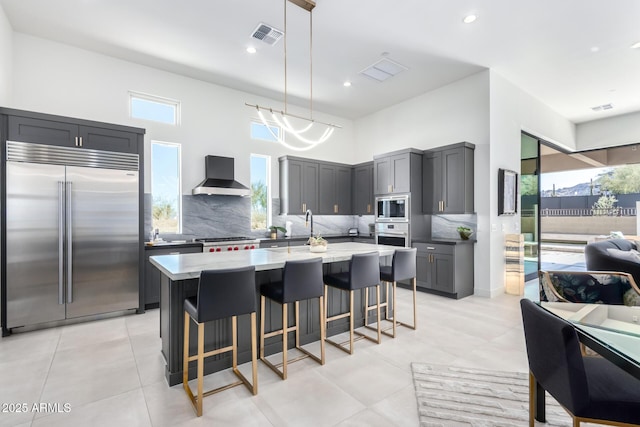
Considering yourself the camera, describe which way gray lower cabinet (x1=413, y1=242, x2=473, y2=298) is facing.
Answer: facing the viewer and to the left of the viewer

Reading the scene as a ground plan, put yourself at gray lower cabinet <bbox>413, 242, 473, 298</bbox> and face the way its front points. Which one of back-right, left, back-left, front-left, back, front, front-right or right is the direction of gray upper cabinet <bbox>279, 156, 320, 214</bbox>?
front-right

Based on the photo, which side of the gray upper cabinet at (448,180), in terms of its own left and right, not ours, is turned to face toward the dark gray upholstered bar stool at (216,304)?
front

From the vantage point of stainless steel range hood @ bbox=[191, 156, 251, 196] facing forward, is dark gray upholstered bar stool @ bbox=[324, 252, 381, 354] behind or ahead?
ahead

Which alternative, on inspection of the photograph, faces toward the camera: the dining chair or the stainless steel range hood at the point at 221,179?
the stainless steel range hood

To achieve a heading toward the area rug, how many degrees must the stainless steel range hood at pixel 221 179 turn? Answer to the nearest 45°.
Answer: approximately 45° to its left

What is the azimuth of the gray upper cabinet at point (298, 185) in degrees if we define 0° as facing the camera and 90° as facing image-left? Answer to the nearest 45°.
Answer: approximately 315°

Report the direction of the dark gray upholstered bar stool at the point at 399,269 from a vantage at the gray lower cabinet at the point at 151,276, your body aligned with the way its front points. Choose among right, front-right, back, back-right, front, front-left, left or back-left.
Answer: front-left

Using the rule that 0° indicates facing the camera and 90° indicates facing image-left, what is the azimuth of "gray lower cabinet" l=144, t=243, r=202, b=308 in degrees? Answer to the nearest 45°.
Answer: approximately 0°

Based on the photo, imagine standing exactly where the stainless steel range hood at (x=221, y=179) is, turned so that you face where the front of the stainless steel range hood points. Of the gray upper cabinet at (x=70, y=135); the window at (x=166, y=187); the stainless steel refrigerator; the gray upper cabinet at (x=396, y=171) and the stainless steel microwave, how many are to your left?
2

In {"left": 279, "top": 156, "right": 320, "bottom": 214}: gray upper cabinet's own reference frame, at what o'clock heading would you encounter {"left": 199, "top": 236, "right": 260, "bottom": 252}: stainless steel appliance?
The stainless steel appliance is roughly at 3 o'clock from the gray upper cabinet.

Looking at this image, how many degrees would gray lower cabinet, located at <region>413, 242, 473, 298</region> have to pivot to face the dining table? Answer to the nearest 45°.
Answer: approximately 45° to its left

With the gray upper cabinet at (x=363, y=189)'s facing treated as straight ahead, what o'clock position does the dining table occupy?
The dining table is roughly at 10 o'clock from the gray upper cabinet.

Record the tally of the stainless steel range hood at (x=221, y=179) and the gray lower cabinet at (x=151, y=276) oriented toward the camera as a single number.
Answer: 2

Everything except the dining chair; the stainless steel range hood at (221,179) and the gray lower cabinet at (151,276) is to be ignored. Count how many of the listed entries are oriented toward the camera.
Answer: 2

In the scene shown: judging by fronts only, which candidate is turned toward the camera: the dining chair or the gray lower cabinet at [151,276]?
the gray lower cabinet

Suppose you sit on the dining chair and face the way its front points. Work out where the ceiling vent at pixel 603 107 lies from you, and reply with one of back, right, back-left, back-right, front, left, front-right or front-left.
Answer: front-left
